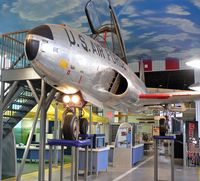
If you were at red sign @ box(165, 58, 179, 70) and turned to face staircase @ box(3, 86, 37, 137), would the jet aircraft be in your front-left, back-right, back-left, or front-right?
front-left

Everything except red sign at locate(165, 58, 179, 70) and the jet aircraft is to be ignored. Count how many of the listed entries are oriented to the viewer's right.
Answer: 0

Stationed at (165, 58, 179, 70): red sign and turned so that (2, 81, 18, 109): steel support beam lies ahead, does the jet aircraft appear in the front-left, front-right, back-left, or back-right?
front-left

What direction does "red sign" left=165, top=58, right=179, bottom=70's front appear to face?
toward the camera

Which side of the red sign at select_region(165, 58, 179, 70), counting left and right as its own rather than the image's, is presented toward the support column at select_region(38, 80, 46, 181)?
front

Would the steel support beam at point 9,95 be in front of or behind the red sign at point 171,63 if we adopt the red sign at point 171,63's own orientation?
in front

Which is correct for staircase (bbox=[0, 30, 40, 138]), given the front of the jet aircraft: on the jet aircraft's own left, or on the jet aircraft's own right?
on the jet aircraft's own right

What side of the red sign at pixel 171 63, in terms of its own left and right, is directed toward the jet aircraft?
front

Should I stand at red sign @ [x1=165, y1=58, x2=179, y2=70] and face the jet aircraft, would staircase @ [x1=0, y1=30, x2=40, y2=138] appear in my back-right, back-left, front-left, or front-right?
front-right

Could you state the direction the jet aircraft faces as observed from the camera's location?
facing the viewer and to the left of the viewer

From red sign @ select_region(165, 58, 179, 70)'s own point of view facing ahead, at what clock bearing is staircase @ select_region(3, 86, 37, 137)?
The staircase is roughly at 1 o'clock from the red sign.
